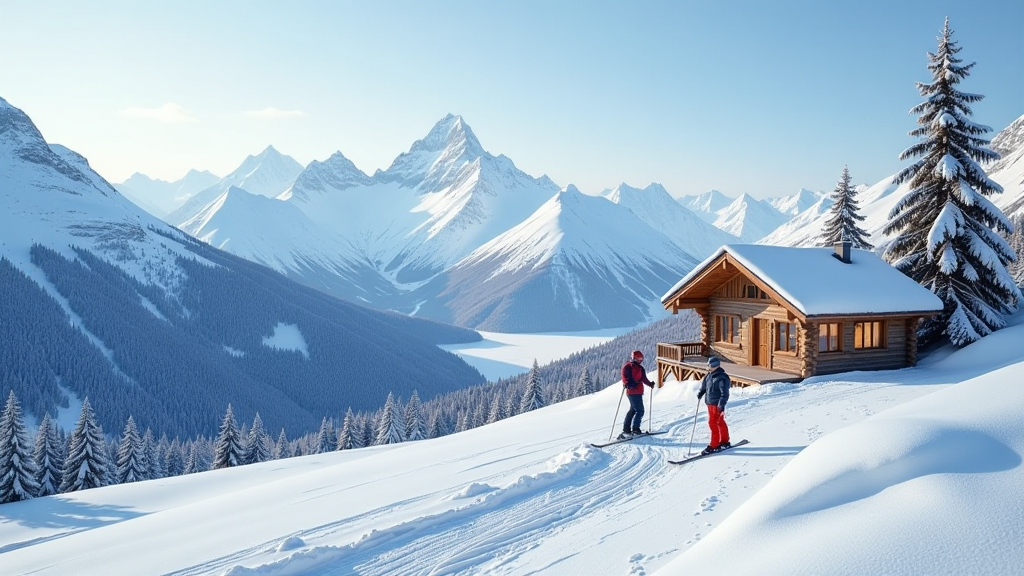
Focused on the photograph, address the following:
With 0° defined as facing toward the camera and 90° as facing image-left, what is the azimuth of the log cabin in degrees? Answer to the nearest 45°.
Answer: approximately 45°
